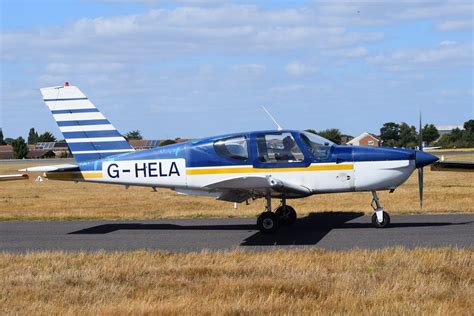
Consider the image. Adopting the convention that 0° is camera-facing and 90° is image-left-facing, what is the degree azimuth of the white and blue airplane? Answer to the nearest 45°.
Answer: approximately 270°
